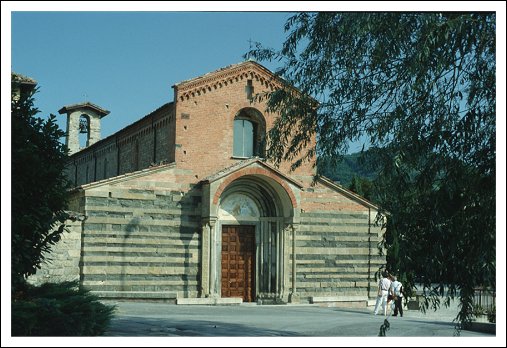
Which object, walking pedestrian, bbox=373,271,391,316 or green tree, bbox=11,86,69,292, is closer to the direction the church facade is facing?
the walking pedestrian

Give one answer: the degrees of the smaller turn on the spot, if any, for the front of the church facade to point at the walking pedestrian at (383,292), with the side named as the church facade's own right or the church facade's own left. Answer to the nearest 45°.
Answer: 0° — it already faces them

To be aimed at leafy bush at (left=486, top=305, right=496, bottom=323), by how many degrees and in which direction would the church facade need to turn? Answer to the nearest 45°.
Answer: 0° — it already faces it

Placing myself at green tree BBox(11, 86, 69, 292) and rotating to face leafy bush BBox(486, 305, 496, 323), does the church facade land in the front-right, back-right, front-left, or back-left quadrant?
front-left

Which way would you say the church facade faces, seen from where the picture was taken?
facing the viewer and to the right of the viewer

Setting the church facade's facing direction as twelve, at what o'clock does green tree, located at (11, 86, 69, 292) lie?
The green tree is roughly at 2 o'clock from the church facade.

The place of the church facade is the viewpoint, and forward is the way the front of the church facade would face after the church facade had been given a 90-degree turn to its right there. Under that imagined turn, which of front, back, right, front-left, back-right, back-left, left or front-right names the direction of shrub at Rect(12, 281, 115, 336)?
front-left
